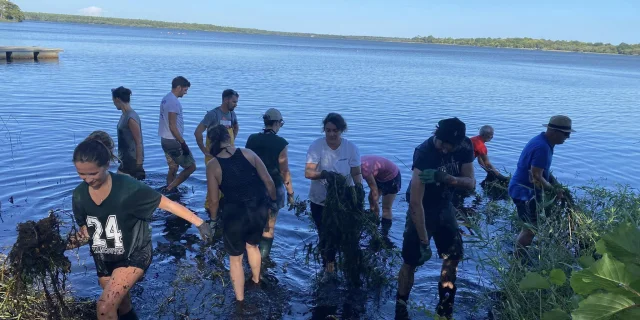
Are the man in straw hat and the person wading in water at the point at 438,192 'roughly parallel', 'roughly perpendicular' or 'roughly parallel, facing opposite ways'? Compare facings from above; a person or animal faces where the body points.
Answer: roughly perpendicular

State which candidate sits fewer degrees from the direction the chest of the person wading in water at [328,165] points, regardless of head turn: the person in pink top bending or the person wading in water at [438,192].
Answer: the person wading in water

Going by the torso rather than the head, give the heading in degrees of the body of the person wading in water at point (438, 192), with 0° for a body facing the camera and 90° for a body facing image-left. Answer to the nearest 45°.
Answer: approximately 0°

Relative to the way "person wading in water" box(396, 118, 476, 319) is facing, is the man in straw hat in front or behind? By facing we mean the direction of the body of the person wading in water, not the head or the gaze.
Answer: behind

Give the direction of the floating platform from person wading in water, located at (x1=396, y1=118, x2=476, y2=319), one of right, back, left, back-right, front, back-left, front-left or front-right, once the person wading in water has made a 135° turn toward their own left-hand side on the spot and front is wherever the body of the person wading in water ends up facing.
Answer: left

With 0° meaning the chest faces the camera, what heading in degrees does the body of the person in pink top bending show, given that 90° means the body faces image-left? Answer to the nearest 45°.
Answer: approximately 90°

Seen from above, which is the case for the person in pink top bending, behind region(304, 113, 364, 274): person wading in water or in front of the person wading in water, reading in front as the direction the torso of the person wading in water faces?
behind
